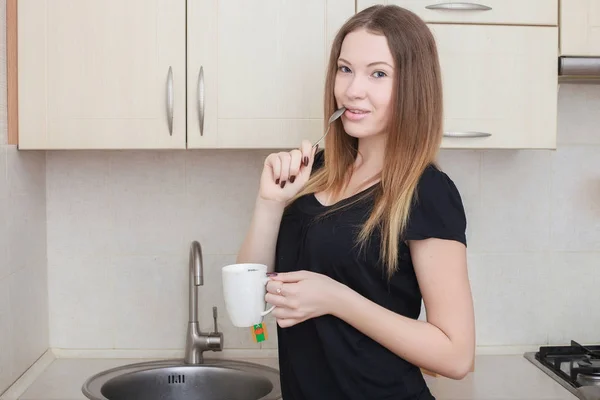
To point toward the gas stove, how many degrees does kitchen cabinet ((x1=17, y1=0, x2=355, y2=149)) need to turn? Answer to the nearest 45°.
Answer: approximately 90° to its left

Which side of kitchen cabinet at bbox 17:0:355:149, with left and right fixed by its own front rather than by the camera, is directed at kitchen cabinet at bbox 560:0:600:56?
left

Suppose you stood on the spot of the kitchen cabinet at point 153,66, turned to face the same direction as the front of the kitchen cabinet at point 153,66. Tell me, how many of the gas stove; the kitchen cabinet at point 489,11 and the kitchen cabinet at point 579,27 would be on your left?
3

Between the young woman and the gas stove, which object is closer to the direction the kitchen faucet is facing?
the young woman

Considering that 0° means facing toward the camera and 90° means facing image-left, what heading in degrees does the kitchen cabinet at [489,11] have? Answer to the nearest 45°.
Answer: approximately 0°

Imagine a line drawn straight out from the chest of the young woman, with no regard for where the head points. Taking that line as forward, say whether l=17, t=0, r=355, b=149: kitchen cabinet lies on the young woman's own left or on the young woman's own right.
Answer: on the young woman's own right

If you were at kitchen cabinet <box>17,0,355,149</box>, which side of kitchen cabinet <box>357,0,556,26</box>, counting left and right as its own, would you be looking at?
right
